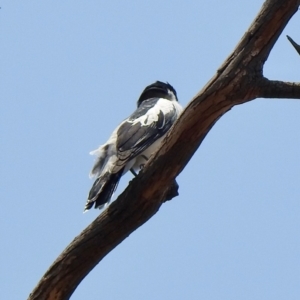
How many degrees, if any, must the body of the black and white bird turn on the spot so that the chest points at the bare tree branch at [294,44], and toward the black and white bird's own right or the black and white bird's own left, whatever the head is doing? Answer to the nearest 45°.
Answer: approximately 90° to the black and white bird's own right

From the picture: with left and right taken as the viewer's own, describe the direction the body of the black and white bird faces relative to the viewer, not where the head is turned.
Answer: facing away from the viewer and to the right of the viewer
